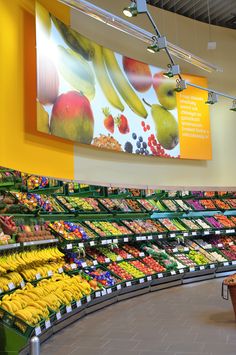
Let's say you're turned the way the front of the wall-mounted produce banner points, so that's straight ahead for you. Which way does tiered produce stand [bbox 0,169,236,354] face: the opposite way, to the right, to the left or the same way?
the same way

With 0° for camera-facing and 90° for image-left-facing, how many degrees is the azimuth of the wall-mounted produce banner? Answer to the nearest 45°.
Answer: approximately 315°

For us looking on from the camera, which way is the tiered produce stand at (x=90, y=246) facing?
facing the viewer and to the right of the viewer

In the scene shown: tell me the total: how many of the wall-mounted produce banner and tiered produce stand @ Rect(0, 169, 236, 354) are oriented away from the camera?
0

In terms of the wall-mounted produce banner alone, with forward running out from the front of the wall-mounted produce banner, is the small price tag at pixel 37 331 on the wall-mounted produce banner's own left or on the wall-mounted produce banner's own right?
on the wall-mounted produce banner's own right
